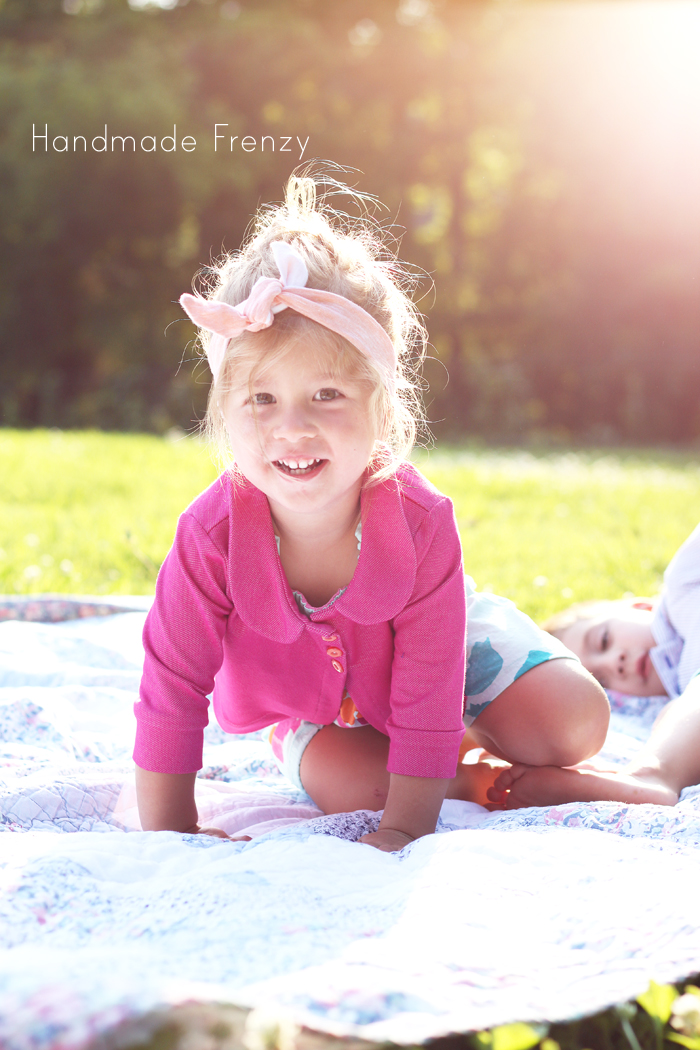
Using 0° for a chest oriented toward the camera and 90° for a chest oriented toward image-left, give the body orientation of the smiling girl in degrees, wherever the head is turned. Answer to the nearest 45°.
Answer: approximately 0°

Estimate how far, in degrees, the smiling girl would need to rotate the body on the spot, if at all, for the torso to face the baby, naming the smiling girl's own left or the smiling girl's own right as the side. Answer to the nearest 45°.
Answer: approximately 135° to the smiling girl's own left
